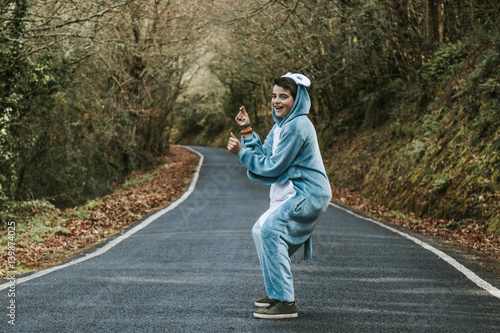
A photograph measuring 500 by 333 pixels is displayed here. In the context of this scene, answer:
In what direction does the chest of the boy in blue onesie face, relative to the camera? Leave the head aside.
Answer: to the viewer's left
